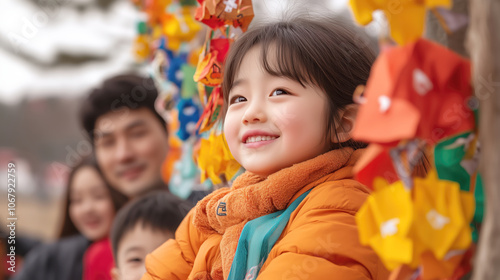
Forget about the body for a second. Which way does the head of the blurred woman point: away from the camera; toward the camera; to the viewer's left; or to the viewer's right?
toward the camera

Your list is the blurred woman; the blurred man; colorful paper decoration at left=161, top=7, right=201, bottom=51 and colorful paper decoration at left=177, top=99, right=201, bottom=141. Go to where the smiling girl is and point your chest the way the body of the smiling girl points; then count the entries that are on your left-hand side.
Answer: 0

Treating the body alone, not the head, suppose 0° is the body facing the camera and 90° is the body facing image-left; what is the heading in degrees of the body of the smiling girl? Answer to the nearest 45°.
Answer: approximately 45°

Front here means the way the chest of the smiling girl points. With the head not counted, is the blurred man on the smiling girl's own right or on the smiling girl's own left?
on the smiling girl's own right

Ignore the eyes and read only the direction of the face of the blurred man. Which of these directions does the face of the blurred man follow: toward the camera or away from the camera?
toward the camera

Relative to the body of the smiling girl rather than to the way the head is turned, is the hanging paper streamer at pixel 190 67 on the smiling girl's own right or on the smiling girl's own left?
on the smiling girl's own right

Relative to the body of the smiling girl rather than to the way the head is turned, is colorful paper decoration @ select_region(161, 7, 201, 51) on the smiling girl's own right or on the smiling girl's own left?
on the smiling girl's own right
